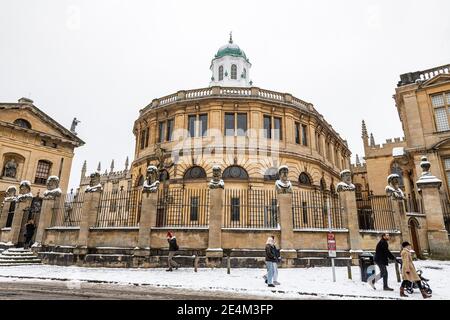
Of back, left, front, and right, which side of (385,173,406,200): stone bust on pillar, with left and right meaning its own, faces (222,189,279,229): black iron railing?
right

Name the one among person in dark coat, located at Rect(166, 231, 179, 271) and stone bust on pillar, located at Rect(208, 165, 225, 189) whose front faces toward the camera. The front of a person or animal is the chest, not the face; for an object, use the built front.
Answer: the stone bust on pillar

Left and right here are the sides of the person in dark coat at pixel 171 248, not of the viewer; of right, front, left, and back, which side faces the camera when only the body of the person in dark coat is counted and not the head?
left

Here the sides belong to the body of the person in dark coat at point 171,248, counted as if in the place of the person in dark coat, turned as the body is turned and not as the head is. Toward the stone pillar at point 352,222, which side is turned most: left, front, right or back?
back

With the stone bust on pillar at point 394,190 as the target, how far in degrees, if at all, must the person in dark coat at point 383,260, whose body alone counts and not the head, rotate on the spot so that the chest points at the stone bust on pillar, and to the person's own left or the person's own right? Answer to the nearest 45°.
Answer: approximately 90° to the person's own left

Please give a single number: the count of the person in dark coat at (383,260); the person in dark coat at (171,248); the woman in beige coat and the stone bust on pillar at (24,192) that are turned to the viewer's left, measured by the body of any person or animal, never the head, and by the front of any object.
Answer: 1

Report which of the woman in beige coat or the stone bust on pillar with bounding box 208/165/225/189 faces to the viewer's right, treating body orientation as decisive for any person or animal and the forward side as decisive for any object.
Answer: the woman in beige coat

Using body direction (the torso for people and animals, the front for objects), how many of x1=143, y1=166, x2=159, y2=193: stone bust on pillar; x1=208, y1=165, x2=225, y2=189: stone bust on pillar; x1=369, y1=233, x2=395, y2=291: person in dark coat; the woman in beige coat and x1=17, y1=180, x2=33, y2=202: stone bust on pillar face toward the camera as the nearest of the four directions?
3

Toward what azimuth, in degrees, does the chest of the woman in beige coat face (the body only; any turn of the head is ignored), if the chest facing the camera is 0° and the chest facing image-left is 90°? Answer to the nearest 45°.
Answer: approximately 270°

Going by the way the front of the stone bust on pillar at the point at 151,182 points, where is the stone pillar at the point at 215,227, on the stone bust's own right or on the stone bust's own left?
on the stone bust's own left

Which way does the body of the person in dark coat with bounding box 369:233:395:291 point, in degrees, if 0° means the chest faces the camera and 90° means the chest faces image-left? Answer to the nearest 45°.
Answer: approximately 270°

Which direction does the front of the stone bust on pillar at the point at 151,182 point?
toward the camera

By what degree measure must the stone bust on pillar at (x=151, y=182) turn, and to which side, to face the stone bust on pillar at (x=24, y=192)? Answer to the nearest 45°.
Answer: approximately 135° to its right

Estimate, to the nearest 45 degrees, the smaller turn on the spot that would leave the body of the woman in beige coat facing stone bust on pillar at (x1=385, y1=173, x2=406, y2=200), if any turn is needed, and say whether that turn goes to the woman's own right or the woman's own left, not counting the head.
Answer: approximately 90° to the woman's own left

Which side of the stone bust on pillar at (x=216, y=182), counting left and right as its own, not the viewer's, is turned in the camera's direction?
front
